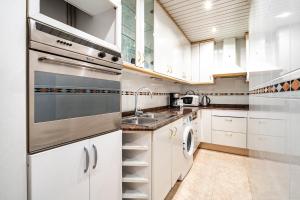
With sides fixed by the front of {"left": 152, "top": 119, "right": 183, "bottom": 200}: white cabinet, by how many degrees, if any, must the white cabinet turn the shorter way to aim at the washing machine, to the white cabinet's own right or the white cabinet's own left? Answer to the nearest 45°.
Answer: approximately 45° to the white cabinet's own left

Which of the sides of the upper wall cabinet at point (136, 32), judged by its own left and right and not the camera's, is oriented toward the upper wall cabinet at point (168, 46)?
left

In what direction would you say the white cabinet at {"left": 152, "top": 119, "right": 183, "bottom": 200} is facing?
to the viewer's right

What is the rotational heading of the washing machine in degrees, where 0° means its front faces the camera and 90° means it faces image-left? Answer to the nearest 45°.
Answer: approximately 270°

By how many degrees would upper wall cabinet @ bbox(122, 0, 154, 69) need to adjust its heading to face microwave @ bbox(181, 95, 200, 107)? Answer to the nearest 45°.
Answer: approximately 90° to its left

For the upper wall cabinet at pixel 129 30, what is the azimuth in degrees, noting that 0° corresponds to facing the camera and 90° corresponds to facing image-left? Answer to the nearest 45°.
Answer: approximately 315°

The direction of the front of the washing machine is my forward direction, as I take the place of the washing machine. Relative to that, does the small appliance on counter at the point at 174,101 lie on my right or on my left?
on my left

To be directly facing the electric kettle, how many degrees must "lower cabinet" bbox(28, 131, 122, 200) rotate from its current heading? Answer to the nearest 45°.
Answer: approximately 90° to its left

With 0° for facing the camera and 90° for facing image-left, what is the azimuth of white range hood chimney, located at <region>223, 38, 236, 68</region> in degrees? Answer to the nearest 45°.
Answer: approximately 0°

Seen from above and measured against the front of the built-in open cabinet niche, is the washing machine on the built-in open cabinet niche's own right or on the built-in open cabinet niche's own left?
on the built-in open cabinet niche's own left

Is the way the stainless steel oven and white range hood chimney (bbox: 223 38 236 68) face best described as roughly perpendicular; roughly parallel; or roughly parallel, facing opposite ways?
roughly perpendicular
